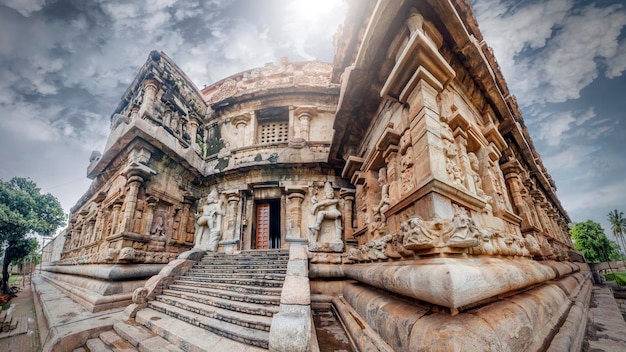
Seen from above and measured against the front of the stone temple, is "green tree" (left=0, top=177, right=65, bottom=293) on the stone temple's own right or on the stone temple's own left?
on the stone temple's own right

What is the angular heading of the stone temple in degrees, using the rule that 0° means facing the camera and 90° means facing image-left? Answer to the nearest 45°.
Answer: approximately 0°

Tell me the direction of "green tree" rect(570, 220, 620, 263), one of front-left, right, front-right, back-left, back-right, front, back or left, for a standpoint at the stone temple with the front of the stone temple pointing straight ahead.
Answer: back-left
